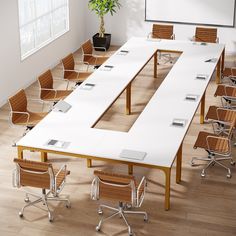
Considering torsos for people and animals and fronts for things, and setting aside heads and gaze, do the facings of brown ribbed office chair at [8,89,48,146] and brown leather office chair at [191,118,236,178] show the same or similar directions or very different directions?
very different directions

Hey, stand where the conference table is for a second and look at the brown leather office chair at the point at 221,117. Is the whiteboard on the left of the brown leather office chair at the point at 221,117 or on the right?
left

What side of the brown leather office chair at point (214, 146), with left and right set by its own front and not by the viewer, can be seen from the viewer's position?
left

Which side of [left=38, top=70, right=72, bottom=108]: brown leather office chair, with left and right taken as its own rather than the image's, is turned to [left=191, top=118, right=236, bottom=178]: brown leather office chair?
front

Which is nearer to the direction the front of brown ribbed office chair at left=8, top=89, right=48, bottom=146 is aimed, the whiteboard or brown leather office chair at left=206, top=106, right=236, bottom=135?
the brown leather office chair

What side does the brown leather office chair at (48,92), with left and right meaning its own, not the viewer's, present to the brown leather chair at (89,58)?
left

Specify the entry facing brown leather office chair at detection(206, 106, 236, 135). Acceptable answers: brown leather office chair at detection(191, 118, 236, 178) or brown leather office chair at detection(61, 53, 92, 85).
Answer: brown leather office chair at detection(61, 53, 92, 85)

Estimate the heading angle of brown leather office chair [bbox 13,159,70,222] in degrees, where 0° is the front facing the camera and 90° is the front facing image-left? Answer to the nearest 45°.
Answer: approximately 225°

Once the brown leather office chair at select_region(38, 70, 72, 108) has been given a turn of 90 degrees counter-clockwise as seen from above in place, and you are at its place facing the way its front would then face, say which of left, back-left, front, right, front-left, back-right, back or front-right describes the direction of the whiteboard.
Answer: front

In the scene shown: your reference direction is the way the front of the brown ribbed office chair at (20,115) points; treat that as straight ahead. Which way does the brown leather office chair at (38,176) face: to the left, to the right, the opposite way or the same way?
to the left

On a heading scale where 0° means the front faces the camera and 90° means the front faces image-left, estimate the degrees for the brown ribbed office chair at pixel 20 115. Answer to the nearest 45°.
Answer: approximately 315°

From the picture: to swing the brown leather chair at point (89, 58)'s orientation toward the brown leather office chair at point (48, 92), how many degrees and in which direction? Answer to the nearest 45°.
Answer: approximately 45° to its right

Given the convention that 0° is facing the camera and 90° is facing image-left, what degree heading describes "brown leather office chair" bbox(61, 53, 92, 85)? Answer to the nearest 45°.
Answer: approximately 315°

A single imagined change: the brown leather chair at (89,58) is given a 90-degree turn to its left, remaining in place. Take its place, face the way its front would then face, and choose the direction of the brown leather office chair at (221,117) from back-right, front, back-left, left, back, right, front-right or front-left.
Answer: right

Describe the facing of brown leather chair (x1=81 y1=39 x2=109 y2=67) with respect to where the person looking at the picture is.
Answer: facing the viewer and to the right of the viewer

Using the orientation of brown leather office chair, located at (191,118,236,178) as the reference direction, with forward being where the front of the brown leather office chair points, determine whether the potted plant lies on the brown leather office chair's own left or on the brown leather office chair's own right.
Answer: on the brown leather office chair's own right

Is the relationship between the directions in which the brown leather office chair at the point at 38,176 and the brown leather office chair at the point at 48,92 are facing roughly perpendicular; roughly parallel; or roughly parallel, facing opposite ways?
roughly perpendicular

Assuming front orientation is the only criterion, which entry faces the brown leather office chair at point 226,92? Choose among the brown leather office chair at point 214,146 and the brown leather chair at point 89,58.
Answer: the brown leather chair at point 89,58

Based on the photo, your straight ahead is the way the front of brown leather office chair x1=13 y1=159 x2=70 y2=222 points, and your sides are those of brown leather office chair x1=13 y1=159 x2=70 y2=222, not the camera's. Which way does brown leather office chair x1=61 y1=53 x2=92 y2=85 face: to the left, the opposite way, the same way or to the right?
to the right
